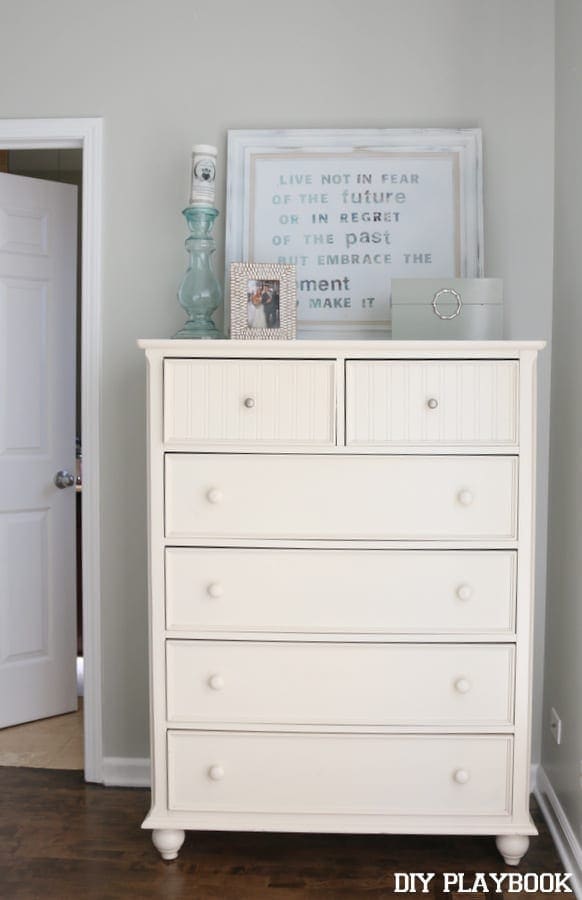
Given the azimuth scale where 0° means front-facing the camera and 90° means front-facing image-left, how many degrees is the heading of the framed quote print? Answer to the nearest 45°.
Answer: approximately 0°

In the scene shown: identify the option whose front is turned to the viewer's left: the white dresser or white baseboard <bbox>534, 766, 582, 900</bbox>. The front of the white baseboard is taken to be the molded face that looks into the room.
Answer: the white baseboard

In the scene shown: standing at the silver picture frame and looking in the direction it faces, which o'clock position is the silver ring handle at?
The silver ring handle is roughly at 9 o'clock from the silver picture frame.

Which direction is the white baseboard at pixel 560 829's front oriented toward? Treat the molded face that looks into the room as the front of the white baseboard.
to the viewer's left

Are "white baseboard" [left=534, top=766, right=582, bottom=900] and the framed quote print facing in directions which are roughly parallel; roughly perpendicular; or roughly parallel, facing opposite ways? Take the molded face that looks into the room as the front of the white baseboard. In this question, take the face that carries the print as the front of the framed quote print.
roughly perpendicular
